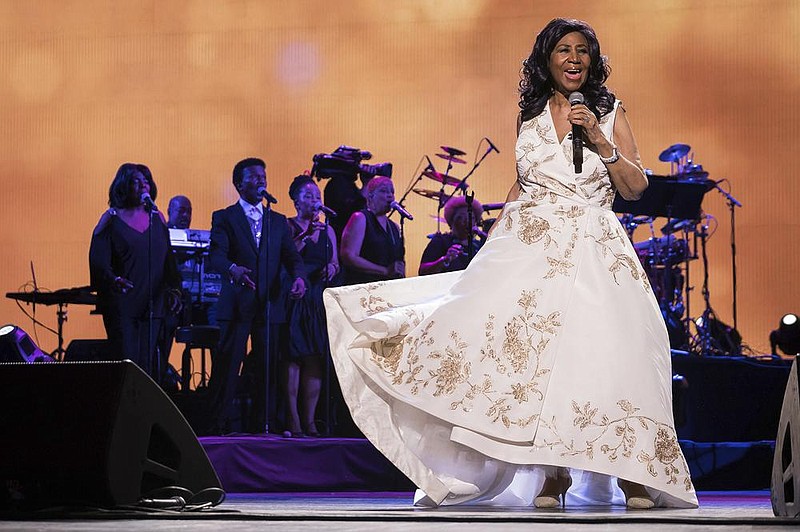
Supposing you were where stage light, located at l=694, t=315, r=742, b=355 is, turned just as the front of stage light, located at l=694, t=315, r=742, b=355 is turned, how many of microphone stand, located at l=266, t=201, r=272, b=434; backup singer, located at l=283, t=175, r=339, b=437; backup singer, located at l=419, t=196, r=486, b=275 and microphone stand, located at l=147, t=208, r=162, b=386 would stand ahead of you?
4

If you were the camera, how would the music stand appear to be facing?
facing away from the viewer

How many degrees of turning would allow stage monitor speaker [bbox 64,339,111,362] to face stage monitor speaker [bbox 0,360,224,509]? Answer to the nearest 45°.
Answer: approximately 180°

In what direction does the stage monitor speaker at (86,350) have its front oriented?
away from the camera

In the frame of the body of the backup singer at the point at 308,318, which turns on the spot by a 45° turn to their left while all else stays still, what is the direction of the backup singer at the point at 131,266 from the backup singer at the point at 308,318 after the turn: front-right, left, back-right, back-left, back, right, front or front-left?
back

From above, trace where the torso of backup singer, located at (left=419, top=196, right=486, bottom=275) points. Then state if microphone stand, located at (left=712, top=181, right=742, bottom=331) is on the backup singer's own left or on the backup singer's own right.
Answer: on the backup singer's own left

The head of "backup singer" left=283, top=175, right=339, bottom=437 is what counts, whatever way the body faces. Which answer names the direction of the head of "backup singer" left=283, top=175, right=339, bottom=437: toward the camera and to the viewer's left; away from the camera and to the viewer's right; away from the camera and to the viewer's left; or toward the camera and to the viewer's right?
toward the camera and to the viewer's right

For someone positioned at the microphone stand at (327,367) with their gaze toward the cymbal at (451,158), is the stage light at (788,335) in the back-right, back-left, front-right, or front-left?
front-right

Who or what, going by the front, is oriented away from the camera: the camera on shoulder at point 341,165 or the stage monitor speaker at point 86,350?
the stage monitor speaker

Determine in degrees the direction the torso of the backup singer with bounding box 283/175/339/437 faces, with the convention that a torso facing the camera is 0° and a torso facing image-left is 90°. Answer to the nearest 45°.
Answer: approximately 315°

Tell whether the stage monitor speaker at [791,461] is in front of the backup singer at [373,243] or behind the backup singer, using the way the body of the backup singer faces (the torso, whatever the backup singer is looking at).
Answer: in front

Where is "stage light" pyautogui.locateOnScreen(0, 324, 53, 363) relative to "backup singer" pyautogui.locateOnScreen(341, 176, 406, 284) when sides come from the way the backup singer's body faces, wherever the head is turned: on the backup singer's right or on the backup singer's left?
on the backup singer's right
